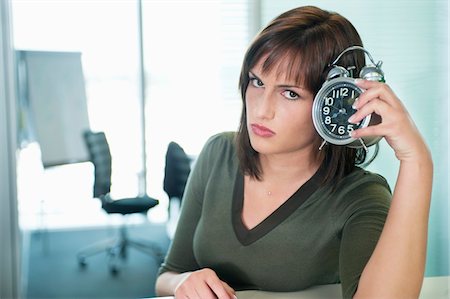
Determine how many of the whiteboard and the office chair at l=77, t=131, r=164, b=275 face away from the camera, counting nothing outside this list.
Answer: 0

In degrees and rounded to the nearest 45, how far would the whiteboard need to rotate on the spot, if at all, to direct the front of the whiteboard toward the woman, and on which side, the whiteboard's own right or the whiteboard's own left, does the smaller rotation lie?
approximately 45° to the whiteboard's own right

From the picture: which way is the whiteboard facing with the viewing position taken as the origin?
facing the viewer and to the right of the viewer

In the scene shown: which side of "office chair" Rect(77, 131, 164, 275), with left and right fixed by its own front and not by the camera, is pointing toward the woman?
right

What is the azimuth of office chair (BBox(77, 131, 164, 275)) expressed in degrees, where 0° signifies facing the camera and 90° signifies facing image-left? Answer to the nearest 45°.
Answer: approximately 270°
